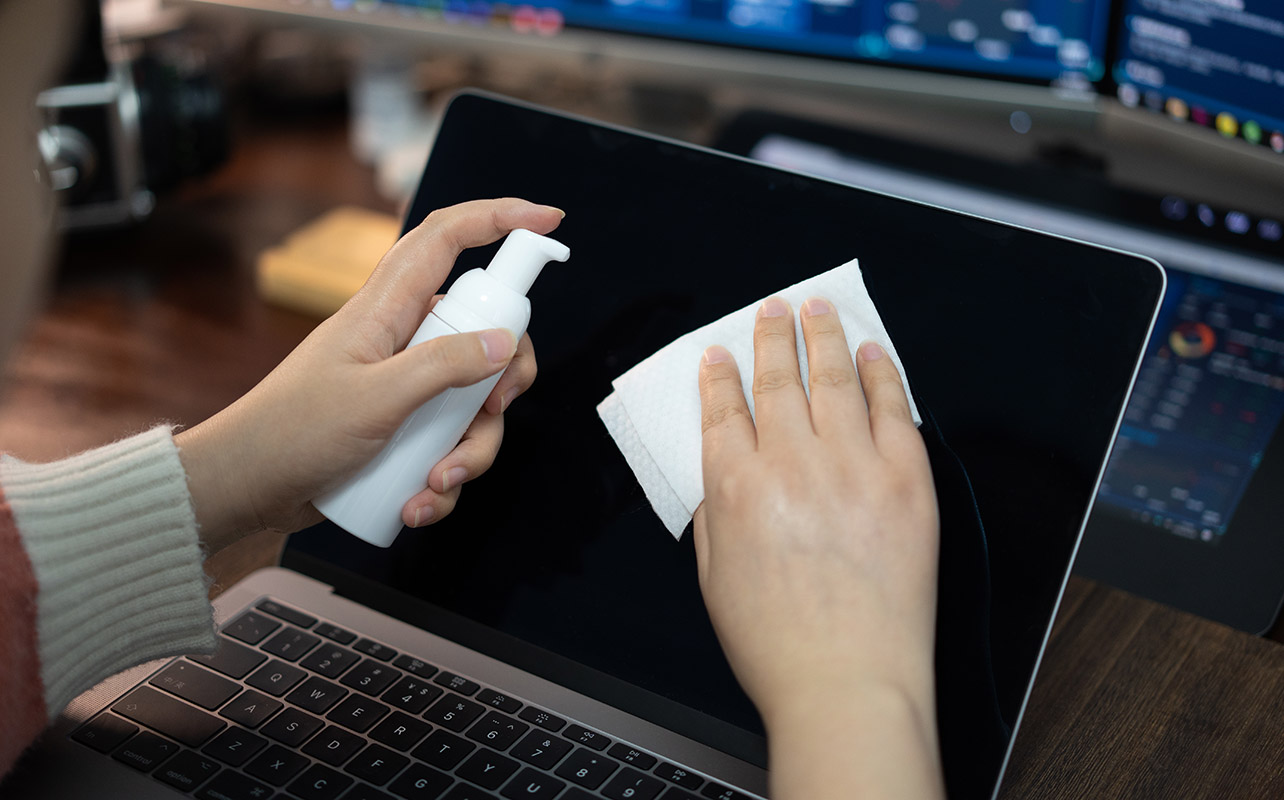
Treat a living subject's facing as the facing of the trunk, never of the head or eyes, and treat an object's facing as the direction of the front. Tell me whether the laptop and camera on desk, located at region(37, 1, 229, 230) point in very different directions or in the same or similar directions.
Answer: very different directions

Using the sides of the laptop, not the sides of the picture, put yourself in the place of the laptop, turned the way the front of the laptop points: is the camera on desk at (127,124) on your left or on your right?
on your right

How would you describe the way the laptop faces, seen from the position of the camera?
facing the viewer and to the left of the viewer
